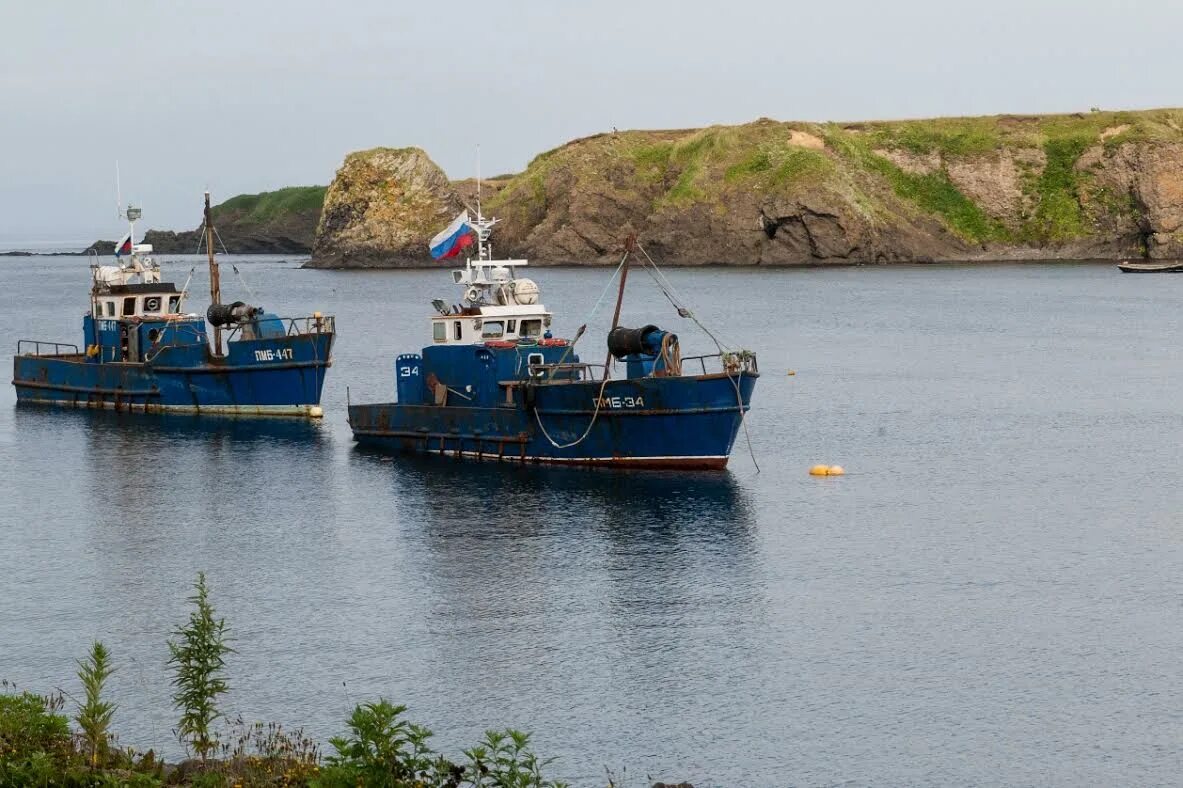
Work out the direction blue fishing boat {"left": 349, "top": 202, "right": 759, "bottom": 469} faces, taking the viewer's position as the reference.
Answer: facing the viewer and to the right of the viewer
